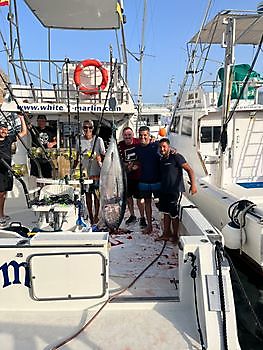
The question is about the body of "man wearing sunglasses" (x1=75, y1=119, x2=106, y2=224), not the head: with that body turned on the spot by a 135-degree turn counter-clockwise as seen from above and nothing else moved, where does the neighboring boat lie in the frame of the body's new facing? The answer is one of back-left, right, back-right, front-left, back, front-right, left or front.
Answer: front

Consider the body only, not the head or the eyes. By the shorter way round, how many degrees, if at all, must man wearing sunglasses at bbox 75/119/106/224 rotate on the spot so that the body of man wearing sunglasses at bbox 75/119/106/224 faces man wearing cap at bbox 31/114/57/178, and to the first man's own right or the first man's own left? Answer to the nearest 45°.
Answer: approximately 135° to the first man's own right

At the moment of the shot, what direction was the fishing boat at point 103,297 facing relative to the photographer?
facing away from the viewer

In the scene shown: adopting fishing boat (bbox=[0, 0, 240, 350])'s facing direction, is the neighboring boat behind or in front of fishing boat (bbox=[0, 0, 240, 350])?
in front

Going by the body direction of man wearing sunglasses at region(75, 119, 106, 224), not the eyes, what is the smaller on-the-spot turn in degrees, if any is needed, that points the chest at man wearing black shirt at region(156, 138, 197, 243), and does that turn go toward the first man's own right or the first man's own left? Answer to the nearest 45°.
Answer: approximately 45° to the first man's own left

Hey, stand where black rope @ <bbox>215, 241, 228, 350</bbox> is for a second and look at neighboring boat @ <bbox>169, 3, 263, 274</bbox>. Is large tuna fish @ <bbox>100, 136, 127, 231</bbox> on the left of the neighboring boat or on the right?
left

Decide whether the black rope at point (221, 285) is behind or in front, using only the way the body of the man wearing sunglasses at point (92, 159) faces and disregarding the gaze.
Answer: in front
